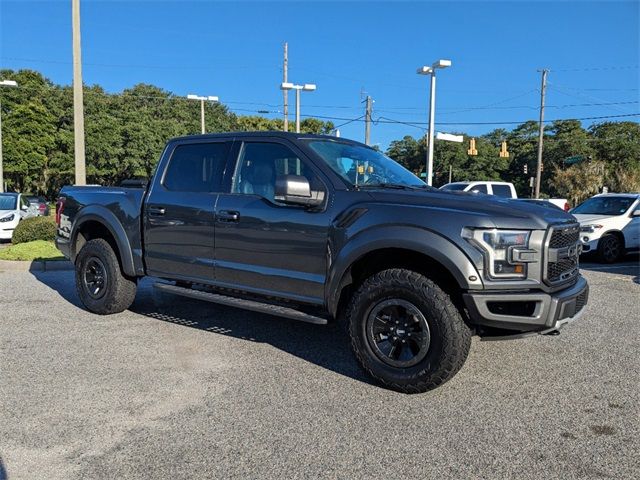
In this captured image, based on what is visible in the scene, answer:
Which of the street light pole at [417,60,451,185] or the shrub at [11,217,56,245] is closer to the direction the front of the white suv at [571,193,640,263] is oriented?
the shrub

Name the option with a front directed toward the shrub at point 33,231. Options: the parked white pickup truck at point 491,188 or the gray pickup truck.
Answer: the parked white pickup truck

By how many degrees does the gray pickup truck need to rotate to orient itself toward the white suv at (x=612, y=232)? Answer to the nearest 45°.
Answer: approximately 90° to its left

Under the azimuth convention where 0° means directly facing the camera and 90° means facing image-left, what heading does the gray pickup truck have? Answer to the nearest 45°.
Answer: approximately 315°

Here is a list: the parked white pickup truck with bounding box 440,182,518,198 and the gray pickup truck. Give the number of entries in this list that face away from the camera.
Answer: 0

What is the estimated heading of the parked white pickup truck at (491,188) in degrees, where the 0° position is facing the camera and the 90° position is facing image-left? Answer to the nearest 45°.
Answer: approximately 45°

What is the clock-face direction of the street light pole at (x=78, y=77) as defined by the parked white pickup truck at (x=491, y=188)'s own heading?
The street light pole is roughly at 12 o'clock from the parked white pickup truck.

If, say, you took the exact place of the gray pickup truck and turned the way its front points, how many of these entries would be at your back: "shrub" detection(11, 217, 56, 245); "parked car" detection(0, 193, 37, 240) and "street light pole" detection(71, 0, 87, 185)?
3

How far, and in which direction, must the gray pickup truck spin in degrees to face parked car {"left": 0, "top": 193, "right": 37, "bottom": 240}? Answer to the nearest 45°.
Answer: approximately 180°

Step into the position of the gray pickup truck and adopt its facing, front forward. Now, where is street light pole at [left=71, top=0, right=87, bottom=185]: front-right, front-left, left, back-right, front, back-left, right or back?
back

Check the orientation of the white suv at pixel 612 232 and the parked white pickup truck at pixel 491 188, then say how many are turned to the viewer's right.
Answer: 0

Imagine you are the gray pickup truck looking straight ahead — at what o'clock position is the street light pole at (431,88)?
The street light pole is roughly at 8 o'clock from the gray pickup truck.
